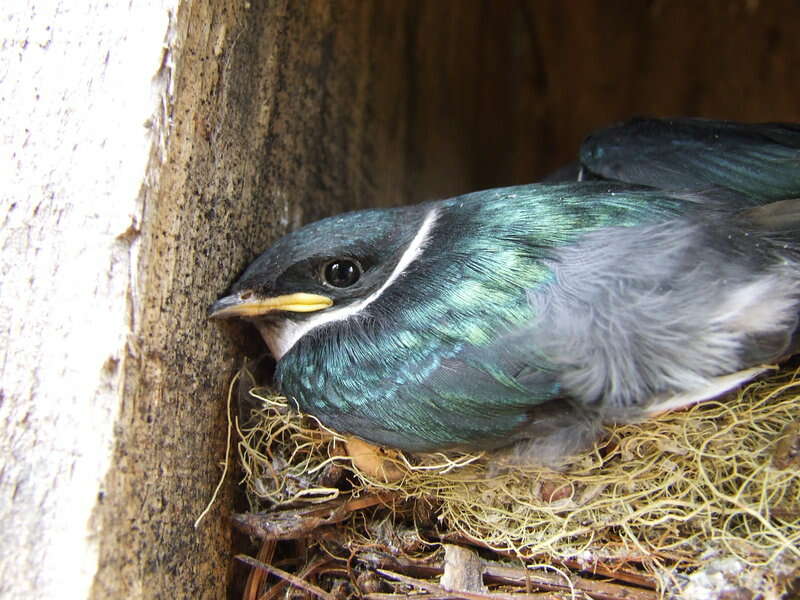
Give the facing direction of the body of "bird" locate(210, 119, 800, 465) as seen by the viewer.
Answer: to the viewer's left
